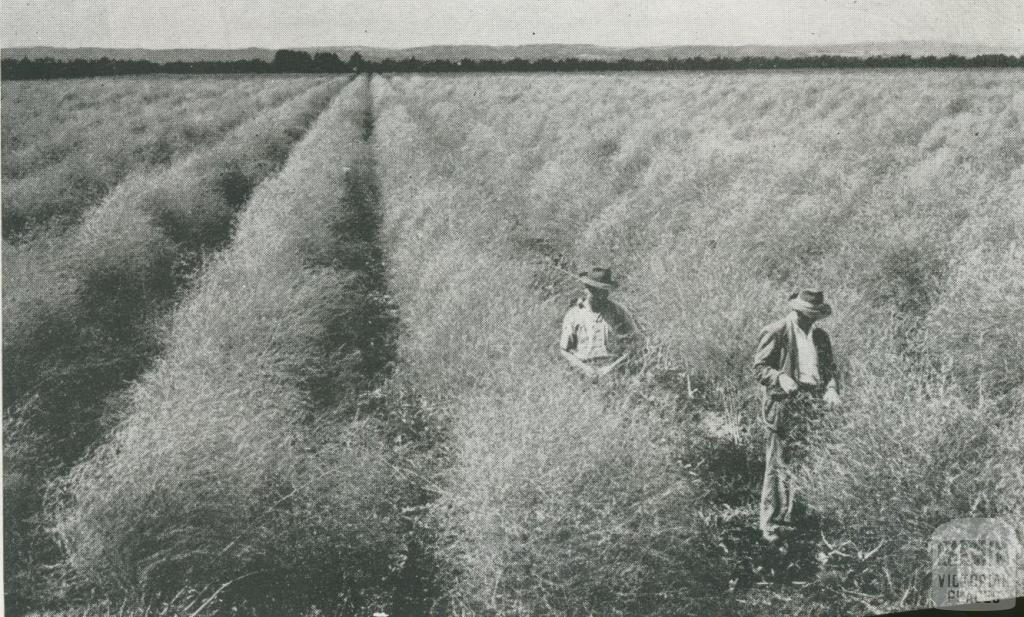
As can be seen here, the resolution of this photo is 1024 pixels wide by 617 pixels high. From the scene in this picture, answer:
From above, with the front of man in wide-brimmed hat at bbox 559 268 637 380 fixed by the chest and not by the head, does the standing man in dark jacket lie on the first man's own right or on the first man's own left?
on the first man's own left

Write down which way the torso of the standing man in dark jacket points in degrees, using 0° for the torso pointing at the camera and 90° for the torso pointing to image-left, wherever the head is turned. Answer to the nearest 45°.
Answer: approximately 315°

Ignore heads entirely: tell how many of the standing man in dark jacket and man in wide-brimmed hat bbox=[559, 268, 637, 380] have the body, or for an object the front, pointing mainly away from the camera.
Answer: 0

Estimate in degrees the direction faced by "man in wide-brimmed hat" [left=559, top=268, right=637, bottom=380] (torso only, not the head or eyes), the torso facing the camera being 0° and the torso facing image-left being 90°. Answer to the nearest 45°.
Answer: approximately 0°
